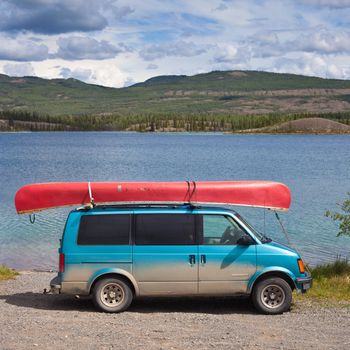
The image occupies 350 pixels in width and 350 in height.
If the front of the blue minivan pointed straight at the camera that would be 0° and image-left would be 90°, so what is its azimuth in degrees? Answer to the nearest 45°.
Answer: approximately 270°
